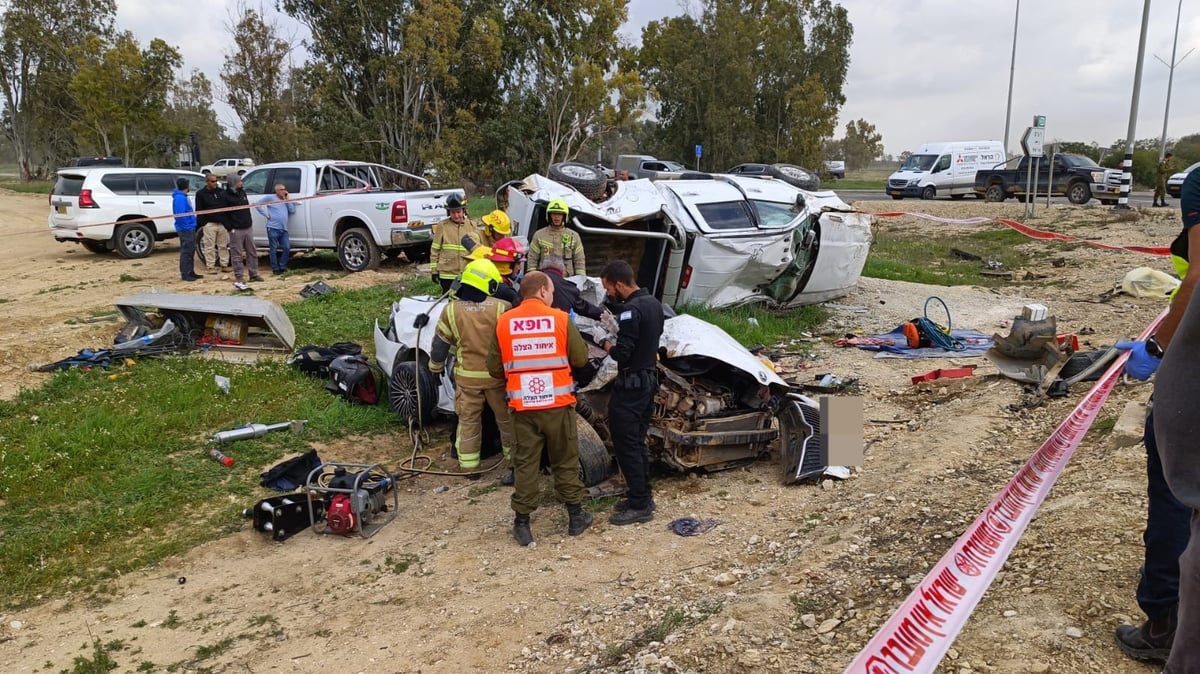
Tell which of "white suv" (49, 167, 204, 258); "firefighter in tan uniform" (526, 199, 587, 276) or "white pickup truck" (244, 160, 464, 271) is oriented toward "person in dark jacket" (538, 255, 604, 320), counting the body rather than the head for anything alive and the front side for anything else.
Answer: the firefighter in tan uniform

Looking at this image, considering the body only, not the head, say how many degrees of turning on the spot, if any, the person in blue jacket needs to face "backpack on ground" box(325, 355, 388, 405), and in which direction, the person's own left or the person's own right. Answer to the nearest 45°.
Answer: approximately 90° to the person's own right

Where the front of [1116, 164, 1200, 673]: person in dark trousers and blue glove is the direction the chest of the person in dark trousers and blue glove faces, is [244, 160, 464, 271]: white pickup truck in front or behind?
in front

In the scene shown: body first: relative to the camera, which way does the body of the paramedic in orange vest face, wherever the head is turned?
away from the camera

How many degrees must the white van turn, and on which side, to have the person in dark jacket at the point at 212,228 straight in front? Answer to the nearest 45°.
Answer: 0° — it already faces them

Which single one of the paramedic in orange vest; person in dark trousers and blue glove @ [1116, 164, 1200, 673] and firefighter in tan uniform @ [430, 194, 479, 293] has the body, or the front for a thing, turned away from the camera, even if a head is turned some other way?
the paramedic in orange vest

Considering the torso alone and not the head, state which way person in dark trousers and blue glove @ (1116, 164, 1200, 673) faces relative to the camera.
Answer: to the viewer's left

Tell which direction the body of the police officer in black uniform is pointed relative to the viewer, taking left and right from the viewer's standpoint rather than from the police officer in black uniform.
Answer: facing to the left of the viewer

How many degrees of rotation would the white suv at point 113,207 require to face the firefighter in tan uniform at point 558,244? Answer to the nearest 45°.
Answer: approximately 135° to its right

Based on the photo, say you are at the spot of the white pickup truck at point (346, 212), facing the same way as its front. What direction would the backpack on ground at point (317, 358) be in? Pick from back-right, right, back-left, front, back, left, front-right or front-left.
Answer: back-left

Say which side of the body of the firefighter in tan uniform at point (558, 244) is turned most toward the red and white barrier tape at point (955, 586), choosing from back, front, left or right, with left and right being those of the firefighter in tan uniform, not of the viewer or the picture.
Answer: front

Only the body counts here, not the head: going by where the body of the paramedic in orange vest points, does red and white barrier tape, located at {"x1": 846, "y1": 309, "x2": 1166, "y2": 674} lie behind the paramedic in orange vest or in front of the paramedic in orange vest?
behind

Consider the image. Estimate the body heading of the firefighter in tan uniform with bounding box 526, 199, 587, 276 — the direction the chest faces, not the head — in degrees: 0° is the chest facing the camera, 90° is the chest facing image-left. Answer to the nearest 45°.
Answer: approximately 0°

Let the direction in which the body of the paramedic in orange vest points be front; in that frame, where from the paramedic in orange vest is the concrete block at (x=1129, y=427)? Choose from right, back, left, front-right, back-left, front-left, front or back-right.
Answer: right

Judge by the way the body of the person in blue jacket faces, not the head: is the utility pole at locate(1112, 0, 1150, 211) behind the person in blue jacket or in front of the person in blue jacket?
in front

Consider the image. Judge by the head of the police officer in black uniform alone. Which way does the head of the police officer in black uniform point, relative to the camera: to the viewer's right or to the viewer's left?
to the viewer's left
